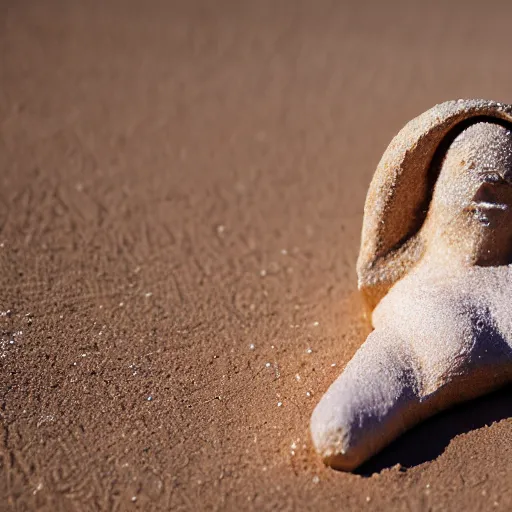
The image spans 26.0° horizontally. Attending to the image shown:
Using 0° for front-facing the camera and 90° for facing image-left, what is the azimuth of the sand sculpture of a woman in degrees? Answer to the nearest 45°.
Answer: approximately 0°
